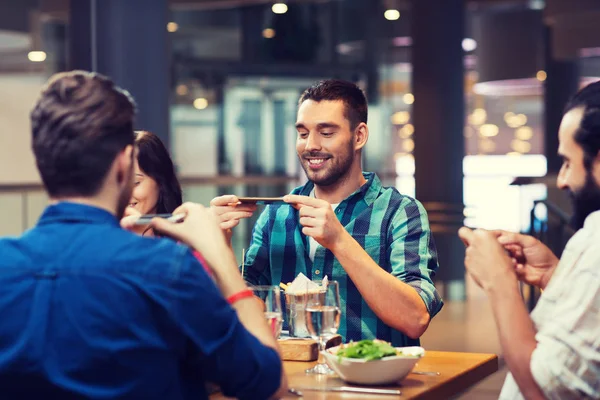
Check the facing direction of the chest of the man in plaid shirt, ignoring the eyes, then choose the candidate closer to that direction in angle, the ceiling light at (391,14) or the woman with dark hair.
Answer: the woman with dark hair

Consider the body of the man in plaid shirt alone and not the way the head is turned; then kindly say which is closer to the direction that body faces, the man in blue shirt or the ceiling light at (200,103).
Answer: the man in blue shirt

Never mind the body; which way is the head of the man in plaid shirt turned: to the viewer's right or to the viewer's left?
to the viewer's left

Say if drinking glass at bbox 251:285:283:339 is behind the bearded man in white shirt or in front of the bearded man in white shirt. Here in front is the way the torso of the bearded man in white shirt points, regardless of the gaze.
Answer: in front

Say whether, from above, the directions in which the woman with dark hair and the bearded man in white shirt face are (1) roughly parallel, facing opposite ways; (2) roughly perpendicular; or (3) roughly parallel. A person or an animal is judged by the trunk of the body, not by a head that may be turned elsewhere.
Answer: roughly perpendicular

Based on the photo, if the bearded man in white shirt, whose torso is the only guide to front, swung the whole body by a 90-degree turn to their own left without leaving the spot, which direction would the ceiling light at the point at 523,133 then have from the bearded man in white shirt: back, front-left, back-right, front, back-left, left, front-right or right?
back

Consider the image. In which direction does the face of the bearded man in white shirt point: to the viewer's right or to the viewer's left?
to the viewer's left

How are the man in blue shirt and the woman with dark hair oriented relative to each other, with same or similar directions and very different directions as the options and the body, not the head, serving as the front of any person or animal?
very different directions

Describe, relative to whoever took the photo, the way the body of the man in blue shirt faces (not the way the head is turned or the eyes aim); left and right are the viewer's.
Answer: facing away from the viewer and to the right of the viewer

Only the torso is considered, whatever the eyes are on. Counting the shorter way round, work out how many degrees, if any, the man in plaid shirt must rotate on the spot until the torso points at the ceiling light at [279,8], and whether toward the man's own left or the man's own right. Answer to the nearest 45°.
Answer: approximately 135° to the man's own right

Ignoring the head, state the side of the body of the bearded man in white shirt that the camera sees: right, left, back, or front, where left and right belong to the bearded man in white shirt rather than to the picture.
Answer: left

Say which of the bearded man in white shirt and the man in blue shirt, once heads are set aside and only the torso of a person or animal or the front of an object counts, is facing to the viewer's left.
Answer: the bearded man in white shirt

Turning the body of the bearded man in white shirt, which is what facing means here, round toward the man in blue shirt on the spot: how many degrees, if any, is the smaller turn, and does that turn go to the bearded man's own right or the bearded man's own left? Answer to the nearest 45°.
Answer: approximately 45° to the bearded man's own left
